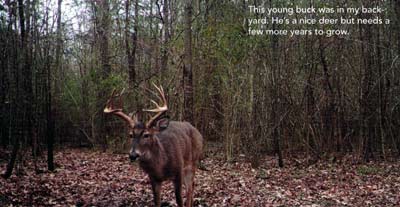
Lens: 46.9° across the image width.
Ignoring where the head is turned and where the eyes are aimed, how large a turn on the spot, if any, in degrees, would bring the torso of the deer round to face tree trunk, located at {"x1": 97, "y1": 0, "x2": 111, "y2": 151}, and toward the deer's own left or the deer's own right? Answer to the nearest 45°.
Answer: approximately 135° to the deer's own right

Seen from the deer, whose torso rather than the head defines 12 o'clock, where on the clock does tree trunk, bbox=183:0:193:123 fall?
The tree trunk is roughly at 5 o'clock from the deer.

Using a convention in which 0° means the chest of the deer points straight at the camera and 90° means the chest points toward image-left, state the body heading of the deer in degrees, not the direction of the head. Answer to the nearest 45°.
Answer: approximately 45°
